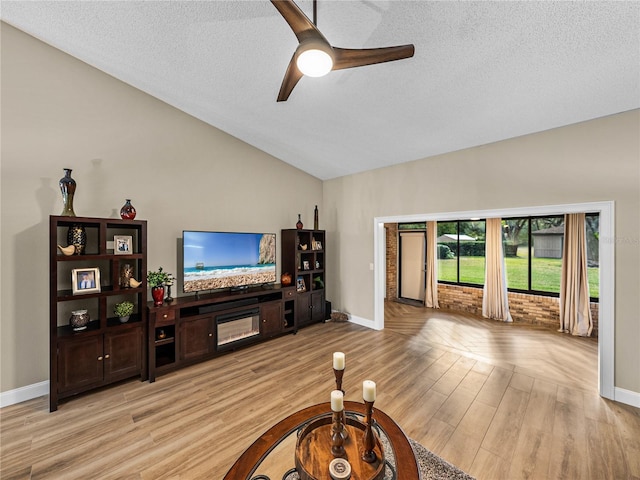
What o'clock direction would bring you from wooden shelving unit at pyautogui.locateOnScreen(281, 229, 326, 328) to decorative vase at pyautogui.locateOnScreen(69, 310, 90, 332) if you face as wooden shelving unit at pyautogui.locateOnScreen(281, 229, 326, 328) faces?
The decorative vase is roughly at 3 o'clock from the wooden shelving unit.

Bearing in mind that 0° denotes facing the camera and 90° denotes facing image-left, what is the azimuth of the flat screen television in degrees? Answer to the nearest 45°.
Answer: approximately 315°

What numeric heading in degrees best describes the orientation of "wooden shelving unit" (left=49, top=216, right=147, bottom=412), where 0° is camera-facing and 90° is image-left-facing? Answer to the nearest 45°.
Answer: approximately 315°

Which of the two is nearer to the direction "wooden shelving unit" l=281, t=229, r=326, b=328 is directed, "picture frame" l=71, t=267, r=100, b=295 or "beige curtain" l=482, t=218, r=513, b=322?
the beige curtain

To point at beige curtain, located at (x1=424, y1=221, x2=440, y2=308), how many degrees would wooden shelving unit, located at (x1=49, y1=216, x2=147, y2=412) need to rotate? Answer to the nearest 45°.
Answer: approximately 45° to its left

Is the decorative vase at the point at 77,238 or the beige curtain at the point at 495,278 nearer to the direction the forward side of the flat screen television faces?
the beige curtain

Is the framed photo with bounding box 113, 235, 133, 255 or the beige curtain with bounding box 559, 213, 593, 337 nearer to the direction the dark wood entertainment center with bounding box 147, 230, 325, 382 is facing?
the beige curtain

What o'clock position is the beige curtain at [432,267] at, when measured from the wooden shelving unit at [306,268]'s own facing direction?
The beige curtain is roughly at 10 o'clock from the wooden shelving unit.

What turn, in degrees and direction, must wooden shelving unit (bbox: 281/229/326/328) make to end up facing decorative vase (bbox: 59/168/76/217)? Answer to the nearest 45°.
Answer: approximately 90° to its right
